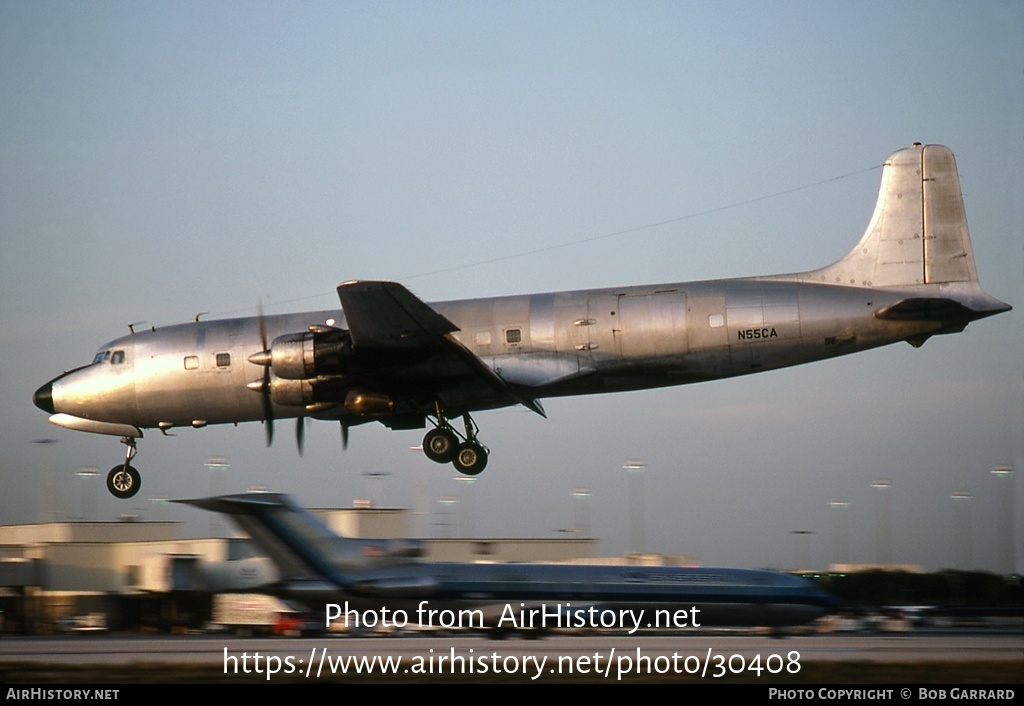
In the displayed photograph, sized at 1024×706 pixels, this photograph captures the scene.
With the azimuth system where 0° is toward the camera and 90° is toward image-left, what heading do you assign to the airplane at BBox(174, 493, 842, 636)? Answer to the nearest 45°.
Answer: approximately 270°

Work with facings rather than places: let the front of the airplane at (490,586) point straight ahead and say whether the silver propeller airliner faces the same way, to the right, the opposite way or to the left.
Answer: the opposite way

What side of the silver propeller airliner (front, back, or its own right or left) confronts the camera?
left

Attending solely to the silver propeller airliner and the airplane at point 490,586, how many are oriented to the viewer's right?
1
